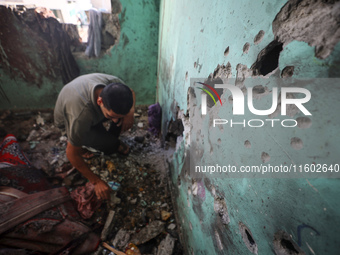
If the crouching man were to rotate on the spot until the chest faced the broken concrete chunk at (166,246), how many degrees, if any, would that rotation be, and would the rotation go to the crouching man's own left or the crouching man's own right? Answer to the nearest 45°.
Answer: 0° — they already face it

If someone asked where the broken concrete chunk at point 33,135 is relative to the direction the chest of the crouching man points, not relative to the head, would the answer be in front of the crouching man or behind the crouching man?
behind

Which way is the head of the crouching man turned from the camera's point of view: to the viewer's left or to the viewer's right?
to the viewer's right

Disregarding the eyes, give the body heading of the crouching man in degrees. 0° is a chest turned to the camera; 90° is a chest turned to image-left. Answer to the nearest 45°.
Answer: approximately 315°

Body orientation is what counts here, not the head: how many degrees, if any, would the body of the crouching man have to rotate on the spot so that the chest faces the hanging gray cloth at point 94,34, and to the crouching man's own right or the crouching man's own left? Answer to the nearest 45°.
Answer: approximately 135° to the crouching man's own left
